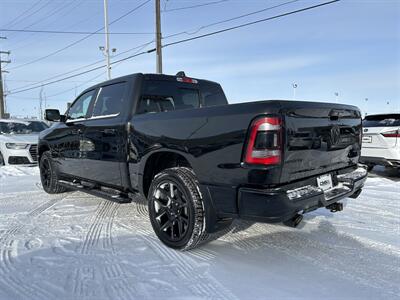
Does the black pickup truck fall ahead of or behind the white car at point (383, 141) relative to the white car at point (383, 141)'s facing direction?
behind

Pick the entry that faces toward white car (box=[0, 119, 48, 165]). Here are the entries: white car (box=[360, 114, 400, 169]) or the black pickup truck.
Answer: the black pickup truck

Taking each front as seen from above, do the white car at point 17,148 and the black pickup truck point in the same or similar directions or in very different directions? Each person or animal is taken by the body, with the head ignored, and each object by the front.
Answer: very different directions

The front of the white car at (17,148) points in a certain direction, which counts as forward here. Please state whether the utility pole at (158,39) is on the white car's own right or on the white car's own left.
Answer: on the white car's own left

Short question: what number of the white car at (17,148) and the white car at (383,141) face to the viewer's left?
0

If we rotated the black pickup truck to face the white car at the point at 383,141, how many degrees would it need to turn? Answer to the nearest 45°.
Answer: approximately 90° to its right

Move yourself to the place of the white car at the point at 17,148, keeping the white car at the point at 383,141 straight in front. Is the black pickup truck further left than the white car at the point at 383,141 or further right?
right

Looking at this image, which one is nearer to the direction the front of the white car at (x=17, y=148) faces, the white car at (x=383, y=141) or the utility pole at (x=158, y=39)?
the white car

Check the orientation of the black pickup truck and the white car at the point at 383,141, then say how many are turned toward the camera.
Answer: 0

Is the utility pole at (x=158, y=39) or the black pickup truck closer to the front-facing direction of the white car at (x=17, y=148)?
the black pickup truck

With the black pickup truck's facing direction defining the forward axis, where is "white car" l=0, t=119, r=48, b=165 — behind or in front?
in front

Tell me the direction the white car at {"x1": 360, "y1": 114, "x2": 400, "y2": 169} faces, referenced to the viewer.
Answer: facing away from the viewer and to the right of the viewer
